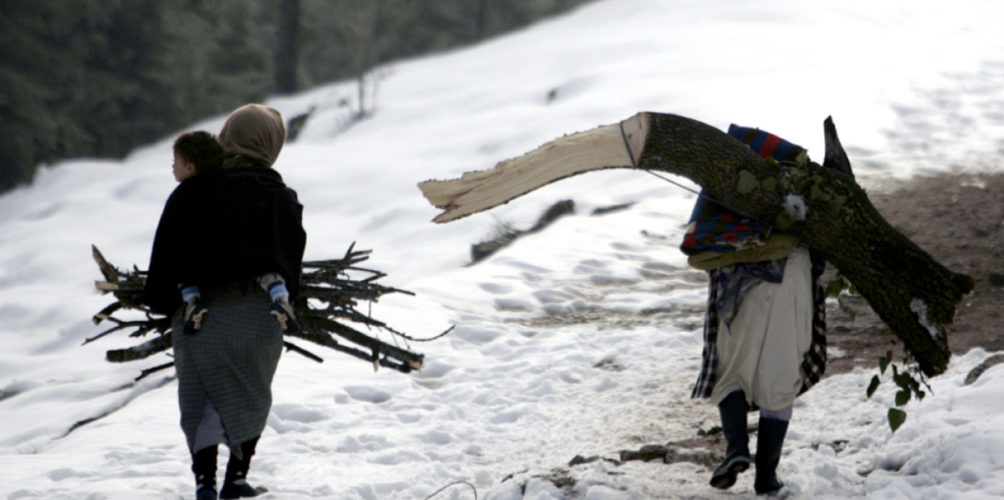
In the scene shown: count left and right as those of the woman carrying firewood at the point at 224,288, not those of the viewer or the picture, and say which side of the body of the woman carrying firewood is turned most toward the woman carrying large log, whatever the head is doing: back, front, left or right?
right

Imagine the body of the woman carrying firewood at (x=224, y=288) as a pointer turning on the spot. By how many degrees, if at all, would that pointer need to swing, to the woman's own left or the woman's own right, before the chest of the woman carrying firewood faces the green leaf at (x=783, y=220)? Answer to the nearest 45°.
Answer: approximately 90° to the woman's own right

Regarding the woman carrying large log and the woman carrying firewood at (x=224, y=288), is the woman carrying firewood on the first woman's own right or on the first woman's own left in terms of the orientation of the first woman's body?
on the first woman's own left

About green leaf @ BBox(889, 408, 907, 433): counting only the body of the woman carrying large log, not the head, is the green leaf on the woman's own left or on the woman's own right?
on the woman's own right

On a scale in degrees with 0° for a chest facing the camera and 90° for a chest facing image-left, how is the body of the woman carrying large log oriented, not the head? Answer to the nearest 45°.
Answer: approximately 180°

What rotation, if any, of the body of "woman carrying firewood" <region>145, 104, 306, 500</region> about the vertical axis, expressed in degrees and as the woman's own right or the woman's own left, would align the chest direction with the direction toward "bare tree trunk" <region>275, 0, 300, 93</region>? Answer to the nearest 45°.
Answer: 0° — they already face it

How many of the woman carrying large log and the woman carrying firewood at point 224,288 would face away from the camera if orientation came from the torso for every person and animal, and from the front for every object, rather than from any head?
2

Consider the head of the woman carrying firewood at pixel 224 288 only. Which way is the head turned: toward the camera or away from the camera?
away from the camera

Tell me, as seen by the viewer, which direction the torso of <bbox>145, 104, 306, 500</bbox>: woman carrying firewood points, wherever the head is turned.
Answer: away from the camera

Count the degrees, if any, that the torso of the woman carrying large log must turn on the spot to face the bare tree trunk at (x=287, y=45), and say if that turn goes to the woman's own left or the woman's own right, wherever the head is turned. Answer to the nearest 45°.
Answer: approximately 45° to the woman's own left

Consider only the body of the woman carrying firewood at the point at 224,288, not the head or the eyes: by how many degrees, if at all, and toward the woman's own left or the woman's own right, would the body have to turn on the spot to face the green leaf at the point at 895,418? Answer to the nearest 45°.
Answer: approximately 90° to the woman's own right

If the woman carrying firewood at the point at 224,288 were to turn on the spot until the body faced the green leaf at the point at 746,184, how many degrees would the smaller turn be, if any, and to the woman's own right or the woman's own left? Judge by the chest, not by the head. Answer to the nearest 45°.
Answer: approximately 90° to the woman's own right
